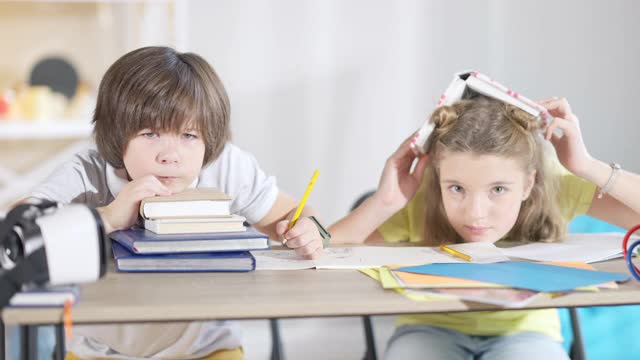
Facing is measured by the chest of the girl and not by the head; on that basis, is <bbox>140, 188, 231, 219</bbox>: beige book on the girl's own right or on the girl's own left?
on the girl's own right

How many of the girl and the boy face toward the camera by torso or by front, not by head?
2

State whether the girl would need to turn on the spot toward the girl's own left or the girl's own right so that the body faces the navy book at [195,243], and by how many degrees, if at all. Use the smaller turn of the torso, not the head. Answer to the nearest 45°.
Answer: approximately 45° to the girl's own right

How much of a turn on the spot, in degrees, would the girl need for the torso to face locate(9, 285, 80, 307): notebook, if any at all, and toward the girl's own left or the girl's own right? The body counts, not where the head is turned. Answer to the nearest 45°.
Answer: approximately 45° to the girl's own right

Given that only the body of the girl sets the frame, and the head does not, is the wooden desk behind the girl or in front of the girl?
in front

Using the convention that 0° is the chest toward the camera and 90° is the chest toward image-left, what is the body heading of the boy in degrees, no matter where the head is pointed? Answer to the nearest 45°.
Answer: approximately 0°

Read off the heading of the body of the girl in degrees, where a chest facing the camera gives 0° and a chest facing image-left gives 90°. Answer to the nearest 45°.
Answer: approximately 0°

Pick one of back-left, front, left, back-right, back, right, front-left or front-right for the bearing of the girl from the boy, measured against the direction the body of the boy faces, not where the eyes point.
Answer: left
